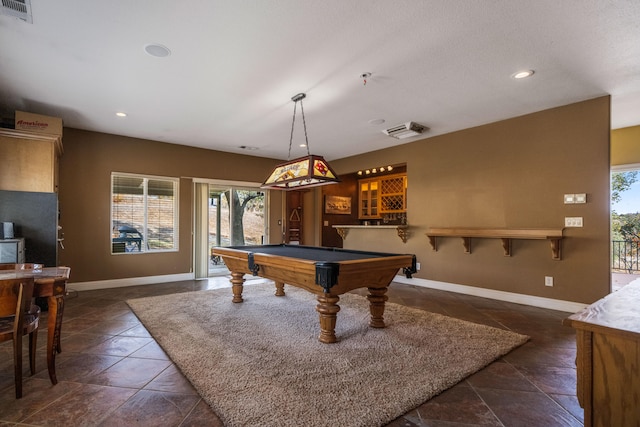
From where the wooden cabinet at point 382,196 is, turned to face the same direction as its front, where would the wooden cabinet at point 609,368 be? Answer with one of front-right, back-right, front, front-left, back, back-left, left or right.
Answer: front-left

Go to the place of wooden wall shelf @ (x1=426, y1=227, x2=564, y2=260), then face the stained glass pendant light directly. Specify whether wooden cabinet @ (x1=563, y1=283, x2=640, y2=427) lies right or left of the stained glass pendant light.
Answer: left

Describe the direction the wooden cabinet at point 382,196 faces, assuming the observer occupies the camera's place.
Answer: facing the viewer and to the left of the viewer

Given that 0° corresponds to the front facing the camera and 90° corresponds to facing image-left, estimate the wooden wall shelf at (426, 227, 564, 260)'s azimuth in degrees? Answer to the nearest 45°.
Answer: approximately 45°

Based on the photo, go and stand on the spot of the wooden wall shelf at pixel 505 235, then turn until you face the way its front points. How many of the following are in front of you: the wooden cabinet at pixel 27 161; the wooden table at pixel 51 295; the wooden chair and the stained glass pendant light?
4

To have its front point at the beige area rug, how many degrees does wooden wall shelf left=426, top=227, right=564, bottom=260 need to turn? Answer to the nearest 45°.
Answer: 0° — it already faces it

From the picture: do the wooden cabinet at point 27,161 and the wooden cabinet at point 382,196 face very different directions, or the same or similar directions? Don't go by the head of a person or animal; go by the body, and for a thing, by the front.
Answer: very different directions

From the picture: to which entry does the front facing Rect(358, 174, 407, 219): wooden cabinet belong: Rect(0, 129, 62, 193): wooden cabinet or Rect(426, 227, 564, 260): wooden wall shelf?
Rect(0, 129, 62, 193): wooden cabinet

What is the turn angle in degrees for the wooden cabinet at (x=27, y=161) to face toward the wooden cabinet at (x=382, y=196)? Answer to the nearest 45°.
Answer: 0° — it already faces it

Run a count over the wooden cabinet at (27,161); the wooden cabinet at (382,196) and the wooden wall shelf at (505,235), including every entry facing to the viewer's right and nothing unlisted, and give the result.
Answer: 1

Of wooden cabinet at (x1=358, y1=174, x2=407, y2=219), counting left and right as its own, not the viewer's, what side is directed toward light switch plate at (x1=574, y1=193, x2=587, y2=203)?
left

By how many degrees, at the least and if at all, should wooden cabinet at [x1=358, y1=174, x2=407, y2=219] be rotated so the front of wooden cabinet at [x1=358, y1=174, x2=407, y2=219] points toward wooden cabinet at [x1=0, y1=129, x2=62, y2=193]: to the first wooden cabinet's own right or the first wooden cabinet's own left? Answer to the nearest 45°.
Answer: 0° — it already faces it

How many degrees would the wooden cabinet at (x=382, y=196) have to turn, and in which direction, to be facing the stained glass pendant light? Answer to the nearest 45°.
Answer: approximately 45° to its left

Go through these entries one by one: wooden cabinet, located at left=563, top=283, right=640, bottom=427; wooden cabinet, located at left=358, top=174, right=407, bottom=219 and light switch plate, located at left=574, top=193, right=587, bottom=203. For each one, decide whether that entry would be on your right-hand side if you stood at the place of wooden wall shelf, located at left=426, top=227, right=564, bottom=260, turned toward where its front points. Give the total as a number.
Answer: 1

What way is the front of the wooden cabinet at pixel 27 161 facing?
to the viewer's right
